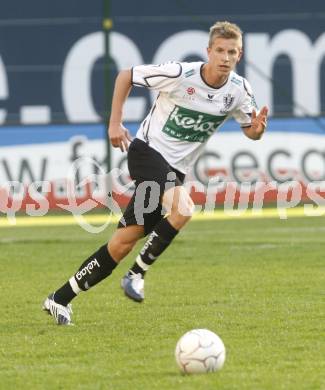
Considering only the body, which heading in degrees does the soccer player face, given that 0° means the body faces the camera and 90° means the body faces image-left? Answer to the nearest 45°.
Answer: approximately 315°

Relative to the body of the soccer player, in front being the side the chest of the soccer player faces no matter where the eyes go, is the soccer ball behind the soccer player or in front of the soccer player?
in front
